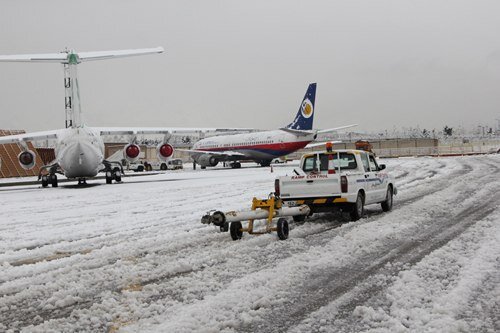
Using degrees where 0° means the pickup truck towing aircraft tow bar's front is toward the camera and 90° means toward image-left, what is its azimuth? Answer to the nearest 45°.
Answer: approximately 225°

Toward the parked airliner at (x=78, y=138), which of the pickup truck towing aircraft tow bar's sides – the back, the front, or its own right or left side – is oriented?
left
